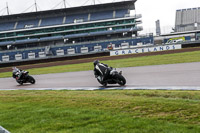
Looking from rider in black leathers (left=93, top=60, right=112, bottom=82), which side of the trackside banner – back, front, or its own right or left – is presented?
front

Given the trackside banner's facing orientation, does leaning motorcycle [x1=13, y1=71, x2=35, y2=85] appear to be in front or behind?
in front

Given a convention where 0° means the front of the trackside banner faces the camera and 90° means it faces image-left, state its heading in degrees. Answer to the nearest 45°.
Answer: approximately 0°
